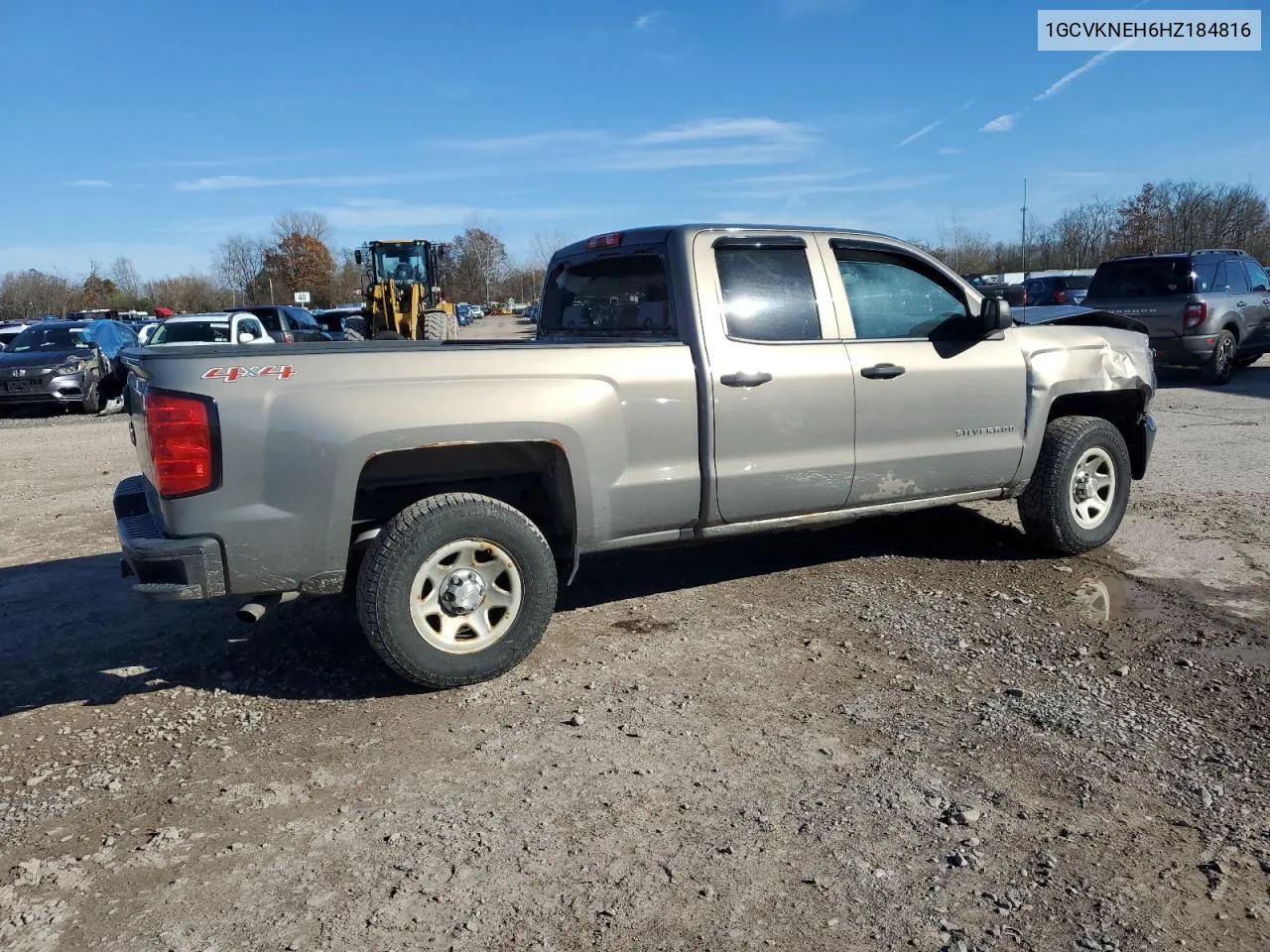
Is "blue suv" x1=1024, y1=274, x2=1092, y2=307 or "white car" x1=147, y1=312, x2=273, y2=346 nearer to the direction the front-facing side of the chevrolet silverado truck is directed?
the blue suv

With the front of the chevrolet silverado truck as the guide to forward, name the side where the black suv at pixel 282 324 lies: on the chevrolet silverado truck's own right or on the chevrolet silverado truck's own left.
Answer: on the chevrolet silverado truck's own left

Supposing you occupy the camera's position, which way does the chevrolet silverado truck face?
facing away from the viewer and to the right of the viewer

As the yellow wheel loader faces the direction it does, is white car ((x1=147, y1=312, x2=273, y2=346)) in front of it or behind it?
in front

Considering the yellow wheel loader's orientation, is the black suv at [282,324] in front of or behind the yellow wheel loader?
in front

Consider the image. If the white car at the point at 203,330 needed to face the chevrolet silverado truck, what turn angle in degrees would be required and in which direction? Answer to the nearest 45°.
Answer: approximately 45° to its left

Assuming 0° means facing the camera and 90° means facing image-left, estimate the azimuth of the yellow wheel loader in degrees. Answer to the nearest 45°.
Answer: approximately 0°

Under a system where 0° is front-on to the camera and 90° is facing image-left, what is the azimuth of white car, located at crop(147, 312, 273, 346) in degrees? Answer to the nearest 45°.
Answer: approximately 45°

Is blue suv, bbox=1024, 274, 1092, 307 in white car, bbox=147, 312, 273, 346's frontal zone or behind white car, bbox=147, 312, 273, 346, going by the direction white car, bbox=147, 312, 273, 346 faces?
behind

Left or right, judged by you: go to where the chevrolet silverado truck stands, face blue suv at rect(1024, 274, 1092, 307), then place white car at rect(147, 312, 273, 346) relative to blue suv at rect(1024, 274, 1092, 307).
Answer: left
